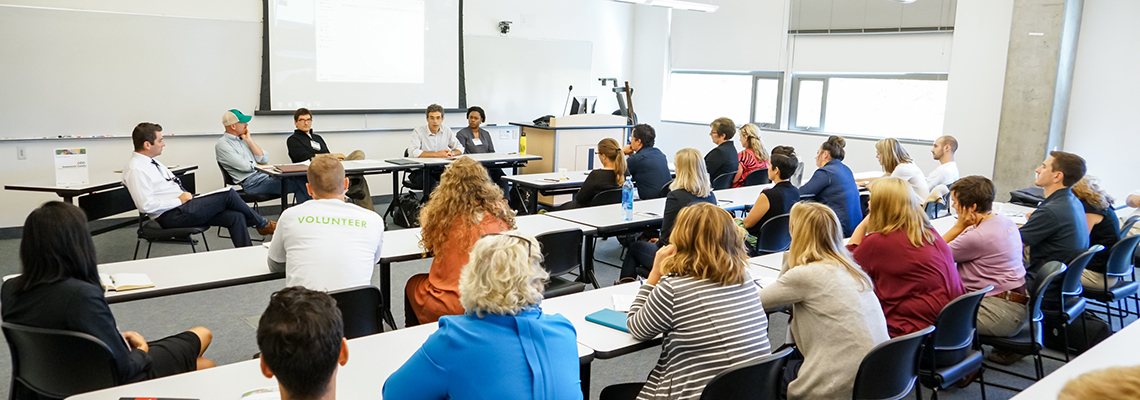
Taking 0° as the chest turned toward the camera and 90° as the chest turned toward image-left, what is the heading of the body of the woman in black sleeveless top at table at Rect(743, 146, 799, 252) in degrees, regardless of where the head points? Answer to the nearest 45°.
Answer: approximately 135°

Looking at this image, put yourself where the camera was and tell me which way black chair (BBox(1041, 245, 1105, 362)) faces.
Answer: facing away from the viewer and to the left of the viewer

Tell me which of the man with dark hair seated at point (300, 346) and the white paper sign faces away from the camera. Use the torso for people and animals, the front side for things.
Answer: the man with dark hair seated

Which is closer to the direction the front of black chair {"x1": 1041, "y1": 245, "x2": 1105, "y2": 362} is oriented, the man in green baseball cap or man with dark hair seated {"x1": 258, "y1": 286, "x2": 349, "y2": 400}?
the man in green baseball cap

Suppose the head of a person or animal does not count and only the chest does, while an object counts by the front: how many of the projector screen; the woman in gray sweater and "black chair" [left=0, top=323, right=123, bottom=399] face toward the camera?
1

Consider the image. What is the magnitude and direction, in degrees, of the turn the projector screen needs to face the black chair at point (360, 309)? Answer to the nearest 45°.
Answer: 0° — it already faces it

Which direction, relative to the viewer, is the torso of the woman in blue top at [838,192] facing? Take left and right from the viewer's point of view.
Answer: facing away from the viewer and to the left of the viewer

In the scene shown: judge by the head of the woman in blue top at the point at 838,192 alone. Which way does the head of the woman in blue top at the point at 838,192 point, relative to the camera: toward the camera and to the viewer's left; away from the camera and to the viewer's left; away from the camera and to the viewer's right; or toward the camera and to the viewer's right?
away from the camera and to the viewer's left

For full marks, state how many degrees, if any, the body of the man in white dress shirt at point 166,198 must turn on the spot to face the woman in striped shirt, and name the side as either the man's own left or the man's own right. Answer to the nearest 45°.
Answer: approximately 90° to the man's own right

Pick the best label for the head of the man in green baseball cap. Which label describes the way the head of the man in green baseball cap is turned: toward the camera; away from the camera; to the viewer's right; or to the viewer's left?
to the viewer's right

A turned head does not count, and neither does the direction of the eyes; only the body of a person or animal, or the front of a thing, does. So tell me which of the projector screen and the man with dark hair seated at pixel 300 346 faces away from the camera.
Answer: the man with dark hair seated

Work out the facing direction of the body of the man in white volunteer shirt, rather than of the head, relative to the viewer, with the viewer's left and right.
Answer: facing away from the viewer

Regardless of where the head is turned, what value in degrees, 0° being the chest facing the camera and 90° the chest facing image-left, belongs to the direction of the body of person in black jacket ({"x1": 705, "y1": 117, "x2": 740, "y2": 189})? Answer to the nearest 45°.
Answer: approximately 135°

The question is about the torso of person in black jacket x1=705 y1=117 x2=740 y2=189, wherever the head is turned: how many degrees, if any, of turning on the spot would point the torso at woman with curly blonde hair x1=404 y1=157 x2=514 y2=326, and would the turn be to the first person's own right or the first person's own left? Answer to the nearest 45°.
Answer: approximately 135° to the first person's own left

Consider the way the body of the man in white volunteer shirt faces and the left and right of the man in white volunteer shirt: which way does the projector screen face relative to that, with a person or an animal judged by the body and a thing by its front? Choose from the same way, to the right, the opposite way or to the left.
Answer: the opposite way

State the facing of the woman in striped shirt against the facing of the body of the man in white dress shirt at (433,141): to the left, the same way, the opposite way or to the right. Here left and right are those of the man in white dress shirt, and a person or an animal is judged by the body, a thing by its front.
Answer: the opposite way

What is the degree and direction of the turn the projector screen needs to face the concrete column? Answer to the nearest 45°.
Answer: approximately 45° to its left

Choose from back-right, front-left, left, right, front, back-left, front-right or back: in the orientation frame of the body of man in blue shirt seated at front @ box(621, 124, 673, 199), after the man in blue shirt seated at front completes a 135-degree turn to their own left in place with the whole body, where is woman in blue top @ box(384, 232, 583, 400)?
front

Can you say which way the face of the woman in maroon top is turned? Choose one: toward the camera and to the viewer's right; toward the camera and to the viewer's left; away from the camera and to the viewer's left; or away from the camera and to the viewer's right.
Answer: away from the camera and to the viewer's left

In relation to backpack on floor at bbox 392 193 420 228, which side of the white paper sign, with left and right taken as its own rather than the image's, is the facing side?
left

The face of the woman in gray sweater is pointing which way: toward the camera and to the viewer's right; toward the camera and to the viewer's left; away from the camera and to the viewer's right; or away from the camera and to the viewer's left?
away from the camera and to the viewer's left

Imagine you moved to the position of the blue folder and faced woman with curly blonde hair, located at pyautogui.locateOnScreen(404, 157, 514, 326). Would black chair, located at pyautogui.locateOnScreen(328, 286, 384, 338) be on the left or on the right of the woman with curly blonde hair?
left
